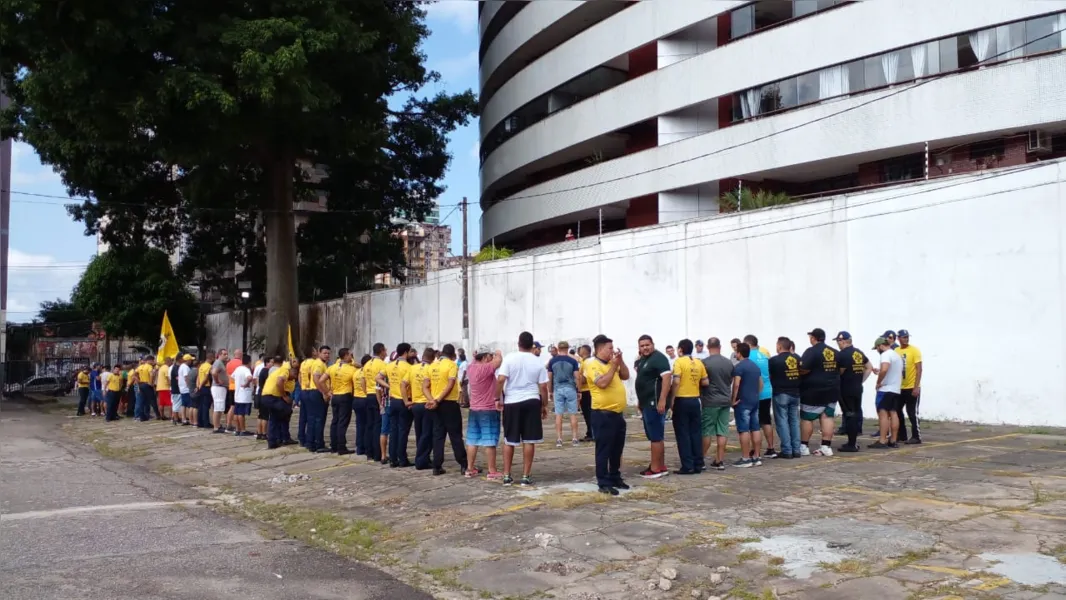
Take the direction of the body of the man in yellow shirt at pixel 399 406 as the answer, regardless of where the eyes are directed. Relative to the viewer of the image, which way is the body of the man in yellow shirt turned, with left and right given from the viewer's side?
facing away from the viewer and to the right of the viewer

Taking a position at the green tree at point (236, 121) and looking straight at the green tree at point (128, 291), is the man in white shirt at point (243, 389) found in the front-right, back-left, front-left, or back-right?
back-left

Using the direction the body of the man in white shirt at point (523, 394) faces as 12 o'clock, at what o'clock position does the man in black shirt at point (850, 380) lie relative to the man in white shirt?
The man in black shirt is roughly at 2 o'clock from the man in white shirt.

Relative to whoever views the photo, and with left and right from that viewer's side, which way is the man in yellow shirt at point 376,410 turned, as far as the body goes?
facing away from the viewer and to the right of the viewer

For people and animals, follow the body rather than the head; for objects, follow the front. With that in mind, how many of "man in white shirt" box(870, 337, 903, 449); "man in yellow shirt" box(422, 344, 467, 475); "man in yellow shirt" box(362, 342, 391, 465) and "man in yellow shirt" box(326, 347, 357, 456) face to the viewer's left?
1

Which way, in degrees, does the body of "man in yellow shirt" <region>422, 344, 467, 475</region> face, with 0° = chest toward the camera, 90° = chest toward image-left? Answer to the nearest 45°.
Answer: approximately 225°

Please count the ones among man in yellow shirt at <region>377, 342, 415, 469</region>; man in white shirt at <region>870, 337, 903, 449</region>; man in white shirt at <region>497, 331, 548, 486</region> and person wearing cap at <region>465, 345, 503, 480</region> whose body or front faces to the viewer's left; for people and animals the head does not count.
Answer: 1

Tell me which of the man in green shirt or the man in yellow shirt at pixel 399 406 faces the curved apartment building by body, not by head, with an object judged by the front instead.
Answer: the man in yellow shirt

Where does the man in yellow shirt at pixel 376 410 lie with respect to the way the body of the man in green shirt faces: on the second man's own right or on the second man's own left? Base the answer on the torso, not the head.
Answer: on the second man's own right

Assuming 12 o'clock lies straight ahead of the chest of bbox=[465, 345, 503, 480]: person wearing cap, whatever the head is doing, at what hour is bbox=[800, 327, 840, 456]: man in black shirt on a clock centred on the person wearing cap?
The man in black shirt is roughly at 1 o'clock from the person wearing cap.

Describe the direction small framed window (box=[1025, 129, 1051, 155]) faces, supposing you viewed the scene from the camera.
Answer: facing the viewer and to the left of the viewer

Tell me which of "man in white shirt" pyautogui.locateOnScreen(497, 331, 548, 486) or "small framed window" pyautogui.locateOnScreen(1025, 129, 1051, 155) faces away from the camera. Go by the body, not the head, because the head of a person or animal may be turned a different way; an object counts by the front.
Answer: the man in white shirt

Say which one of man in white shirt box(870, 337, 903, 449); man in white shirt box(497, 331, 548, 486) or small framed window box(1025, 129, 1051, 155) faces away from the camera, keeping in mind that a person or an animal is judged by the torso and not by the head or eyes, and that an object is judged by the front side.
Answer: man in white shirt box(497, 331, 548, 486)
